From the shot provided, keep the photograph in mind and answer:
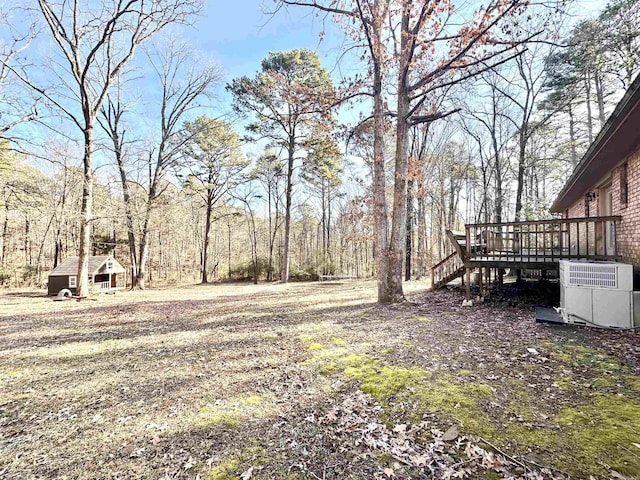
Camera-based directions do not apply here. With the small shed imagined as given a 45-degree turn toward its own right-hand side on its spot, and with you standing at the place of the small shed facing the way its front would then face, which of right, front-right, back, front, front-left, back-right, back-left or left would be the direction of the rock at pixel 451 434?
front

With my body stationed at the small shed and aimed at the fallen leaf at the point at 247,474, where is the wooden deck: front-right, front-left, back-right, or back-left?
front-left

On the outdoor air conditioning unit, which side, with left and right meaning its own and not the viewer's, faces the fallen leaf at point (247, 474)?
front

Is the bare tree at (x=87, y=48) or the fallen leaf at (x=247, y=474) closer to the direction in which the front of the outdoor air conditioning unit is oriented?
the fallen leaf

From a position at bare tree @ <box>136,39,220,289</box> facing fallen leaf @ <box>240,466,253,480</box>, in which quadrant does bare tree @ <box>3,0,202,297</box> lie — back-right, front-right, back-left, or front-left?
front-right

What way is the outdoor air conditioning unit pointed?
toward the camera

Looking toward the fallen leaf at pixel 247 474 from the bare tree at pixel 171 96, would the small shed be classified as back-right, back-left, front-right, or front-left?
front-right

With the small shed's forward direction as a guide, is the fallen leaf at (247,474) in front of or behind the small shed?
in front

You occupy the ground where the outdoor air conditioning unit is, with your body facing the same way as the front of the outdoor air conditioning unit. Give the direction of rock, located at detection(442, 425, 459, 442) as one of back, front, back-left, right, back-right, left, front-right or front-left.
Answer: front

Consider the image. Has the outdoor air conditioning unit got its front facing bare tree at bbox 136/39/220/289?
no

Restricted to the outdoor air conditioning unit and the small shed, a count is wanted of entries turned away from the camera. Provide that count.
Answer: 0

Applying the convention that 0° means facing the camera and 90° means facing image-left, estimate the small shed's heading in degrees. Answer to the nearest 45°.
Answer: approximately 315°
